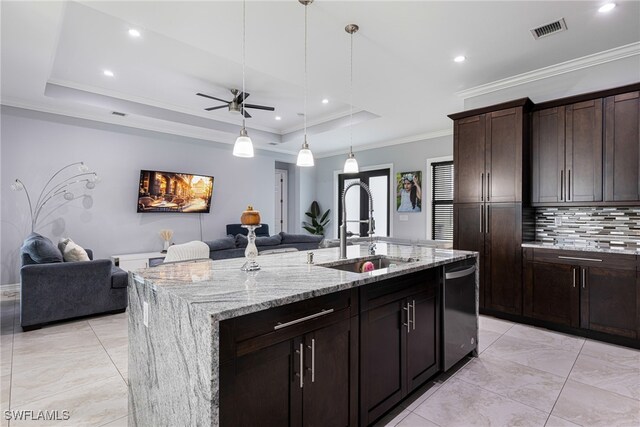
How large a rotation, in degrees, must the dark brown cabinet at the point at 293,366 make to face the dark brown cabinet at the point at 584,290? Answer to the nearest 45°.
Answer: approximately 90° to its left

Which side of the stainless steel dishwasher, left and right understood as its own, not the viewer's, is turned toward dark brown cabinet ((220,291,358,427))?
right

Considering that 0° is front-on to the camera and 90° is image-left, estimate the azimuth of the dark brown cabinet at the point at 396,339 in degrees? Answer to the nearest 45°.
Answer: approximately 315°

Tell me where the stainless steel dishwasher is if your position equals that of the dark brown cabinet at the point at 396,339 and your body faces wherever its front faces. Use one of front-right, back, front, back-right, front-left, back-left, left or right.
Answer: left

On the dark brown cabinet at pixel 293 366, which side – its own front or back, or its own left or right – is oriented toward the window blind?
left

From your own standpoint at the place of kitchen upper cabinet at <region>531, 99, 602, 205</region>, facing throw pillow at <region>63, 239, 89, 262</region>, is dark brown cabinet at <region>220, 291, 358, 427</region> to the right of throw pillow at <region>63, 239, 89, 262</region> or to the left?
left

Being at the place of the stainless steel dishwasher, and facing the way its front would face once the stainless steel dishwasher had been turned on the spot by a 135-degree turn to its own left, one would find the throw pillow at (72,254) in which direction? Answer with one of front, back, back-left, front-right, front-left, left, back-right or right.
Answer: left

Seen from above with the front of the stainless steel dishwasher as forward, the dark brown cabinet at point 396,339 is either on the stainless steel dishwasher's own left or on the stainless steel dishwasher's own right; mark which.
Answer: on the stainless steel dishwasher's own right

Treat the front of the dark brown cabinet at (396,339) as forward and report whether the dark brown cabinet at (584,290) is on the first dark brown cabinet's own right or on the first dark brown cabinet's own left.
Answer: on the first dark brown cabinet's own left

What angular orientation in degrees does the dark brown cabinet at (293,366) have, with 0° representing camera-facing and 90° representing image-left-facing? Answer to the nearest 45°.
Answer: approximately 315°

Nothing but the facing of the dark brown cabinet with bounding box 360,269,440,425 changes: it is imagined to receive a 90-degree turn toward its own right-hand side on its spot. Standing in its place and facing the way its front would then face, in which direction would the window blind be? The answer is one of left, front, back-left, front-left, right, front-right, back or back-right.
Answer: back-right

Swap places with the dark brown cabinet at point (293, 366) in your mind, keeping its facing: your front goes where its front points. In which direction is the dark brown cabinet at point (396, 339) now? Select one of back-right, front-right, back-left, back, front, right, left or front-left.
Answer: left
